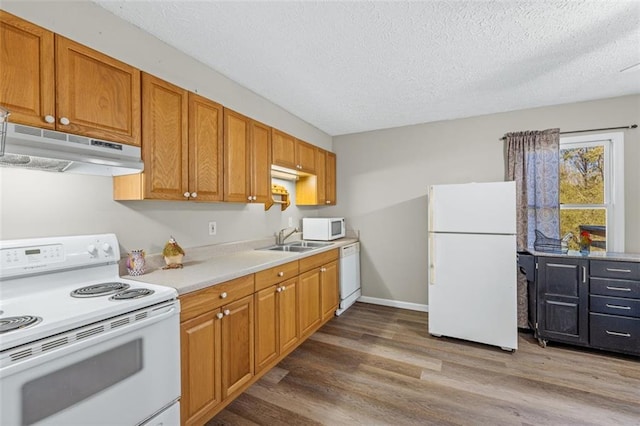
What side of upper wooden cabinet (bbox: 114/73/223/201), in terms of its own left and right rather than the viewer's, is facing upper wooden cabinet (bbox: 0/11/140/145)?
right

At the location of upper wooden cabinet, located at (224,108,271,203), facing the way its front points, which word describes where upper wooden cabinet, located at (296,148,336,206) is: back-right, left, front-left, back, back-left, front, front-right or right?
left

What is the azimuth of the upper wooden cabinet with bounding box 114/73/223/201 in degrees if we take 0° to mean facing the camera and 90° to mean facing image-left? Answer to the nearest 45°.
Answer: approximately 315°

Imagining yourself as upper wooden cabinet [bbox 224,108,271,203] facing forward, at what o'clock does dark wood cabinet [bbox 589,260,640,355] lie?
The dark wood cabinet is roughly at 11 o'clock from the upper wooden cabinet.

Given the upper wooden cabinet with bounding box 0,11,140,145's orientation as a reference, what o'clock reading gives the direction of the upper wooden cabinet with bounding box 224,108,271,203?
the upper wooden cabinet with bounding box 224,108,271,203 is roughly at 10 o'clock from the upper wooden cabinet with bounding box 0,11,140,145.

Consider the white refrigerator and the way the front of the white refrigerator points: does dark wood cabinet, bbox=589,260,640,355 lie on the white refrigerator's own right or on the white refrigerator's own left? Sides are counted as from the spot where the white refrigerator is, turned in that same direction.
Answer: on the white refrigerator's own left

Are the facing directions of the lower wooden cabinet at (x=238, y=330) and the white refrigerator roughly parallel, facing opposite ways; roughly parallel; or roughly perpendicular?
roughly perpendicular

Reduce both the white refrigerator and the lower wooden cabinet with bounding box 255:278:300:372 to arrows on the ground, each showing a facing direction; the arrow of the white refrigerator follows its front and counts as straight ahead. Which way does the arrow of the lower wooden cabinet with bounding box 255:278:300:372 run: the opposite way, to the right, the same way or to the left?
to the left

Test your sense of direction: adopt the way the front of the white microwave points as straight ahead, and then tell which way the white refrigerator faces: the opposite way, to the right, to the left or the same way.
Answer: to the right

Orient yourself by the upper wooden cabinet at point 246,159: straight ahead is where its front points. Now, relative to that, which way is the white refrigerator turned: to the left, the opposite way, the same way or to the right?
to the right

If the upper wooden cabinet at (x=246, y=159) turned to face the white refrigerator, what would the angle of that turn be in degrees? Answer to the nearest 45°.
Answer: approximately 45° to its left

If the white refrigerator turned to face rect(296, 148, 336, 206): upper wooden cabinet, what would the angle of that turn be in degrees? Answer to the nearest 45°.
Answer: approximately 90° to its right

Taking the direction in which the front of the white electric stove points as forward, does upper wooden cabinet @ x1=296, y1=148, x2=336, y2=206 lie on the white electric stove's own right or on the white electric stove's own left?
on the white electric stove's own left

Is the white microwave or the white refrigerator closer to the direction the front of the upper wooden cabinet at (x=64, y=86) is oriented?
the white refrigerator
